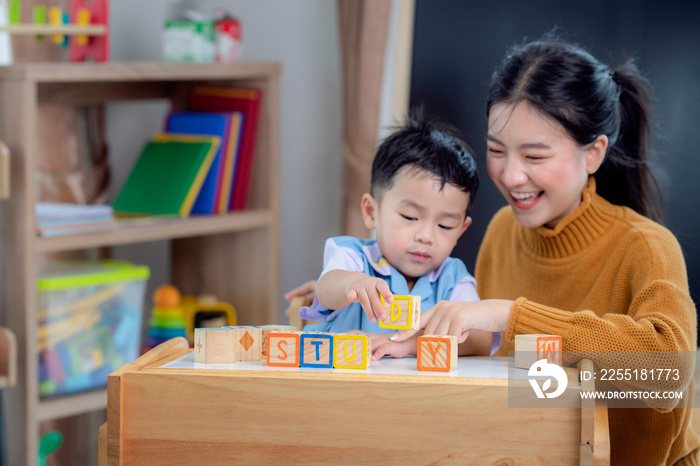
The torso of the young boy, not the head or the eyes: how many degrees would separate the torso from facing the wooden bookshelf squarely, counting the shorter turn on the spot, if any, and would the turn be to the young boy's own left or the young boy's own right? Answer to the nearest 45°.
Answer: approximately 135° to the young boy's own right

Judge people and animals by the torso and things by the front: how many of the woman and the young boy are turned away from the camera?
0

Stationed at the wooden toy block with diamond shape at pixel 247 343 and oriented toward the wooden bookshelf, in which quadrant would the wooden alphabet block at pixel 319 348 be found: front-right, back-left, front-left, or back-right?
back-right

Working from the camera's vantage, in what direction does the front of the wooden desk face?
facing away from the viewer

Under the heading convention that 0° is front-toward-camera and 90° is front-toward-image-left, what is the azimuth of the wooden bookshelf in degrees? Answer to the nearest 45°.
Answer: approximately 315°

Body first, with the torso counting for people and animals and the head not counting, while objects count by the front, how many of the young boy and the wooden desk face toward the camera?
1

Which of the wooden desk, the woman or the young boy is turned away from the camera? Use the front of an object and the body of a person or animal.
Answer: the wooden desk
